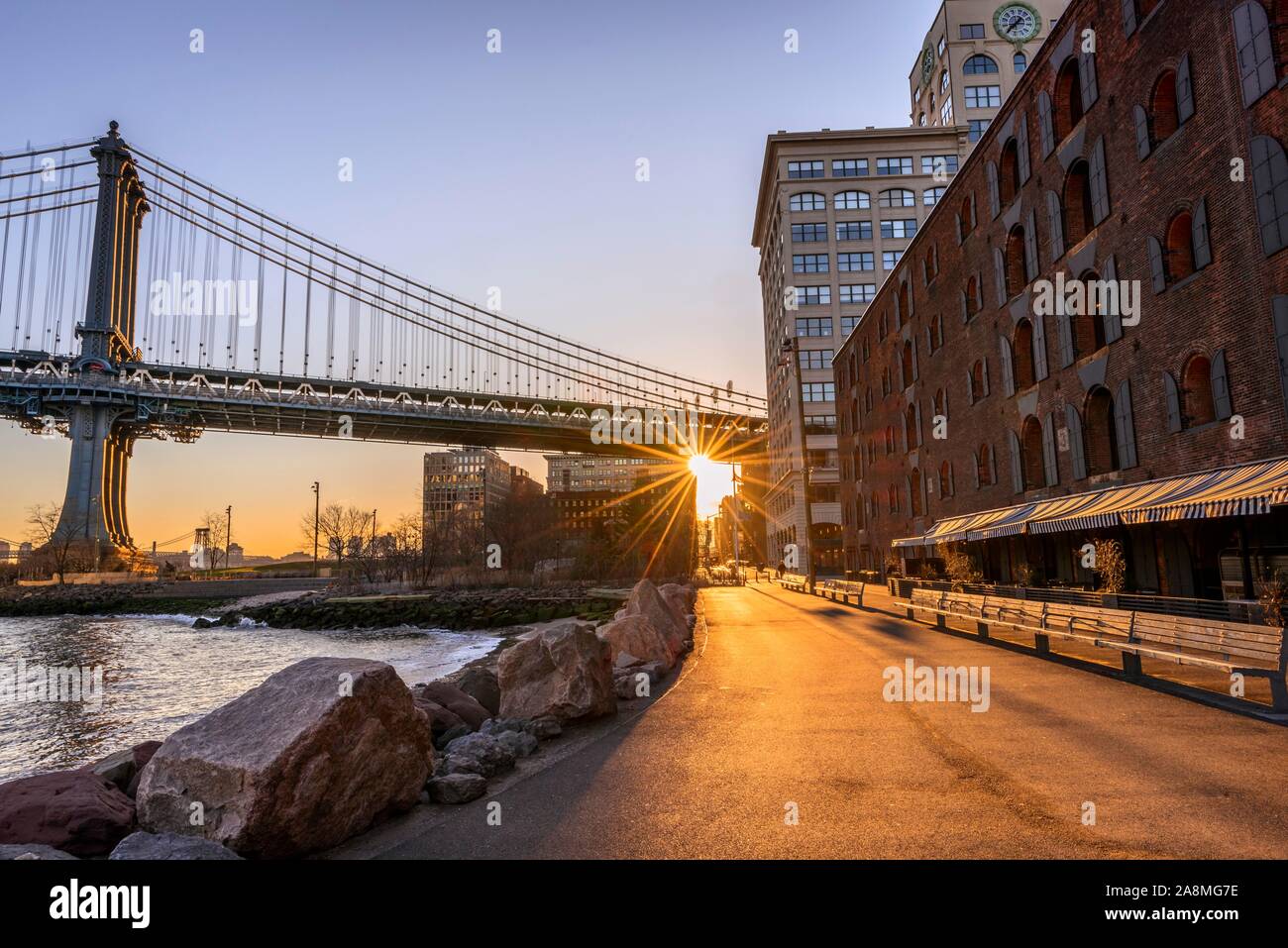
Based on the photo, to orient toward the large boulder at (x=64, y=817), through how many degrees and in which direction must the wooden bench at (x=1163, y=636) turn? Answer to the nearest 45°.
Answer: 0° — it already faces it

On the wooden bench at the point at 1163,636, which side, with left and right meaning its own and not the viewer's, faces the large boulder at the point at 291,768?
front

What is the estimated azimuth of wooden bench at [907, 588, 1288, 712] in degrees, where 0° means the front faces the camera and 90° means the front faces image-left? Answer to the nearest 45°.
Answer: approximately 45°

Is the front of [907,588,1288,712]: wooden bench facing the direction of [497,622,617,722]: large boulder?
yes

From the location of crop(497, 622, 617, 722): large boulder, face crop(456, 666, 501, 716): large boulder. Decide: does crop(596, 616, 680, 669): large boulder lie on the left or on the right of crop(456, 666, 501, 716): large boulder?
right

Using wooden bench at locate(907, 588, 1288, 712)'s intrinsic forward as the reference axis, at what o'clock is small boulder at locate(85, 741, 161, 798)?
The small boulder is roughly at 12 o'clock from the wooden bench.
